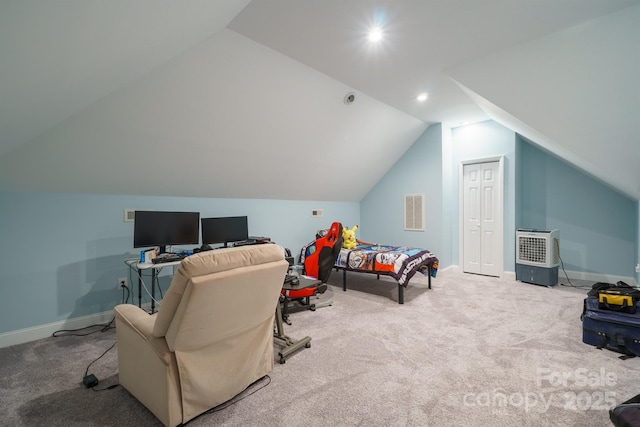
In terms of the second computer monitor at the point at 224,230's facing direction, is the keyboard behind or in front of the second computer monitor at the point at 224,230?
in front

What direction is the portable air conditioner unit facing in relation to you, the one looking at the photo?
facing the viewer and to the left of the viewer

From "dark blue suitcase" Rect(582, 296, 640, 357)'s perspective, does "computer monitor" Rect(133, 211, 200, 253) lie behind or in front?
in front

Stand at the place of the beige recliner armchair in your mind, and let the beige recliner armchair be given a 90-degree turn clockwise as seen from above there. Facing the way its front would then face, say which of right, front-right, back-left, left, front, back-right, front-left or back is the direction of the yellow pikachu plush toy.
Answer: front

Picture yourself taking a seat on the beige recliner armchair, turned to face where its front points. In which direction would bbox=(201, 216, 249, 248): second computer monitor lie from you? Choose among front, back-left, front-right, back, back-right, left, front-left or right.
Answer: front-right

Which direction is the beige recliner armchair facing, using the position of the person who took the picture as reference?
facing away from the viewer and to the left of the viewer

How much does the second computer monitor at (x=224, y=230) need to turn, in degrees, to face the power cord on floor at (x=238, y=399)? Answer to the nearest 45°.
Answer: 0° — it already faces it

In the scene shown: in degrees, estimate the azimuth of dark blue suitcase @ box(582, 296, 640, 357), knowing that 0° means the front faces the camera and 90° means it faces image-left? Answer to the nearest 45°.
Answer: approximately 45°

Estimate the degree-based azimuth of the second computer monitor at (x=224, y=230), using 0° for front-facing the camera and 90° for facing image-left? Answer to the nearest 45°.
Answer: approximately 0°

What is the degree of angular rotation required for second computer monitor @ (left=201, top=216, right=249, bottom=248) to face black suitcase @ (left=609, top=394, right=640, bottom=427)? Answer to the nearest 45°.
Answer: approximately 45° to its left

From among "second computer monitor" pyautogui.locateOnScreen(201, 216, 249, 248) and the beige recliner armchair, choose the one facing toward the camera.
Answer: the second computer monitor

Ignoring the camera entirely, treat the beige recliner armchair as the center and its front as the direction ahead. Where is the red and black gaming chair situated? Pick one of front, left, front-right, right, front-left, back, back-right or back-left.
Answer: right

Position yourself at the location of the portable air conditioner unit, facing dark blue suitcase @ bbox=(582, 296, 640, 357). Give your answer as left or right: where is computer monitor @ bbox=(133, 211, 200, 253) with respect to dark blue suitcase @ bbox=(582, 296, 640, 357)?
right

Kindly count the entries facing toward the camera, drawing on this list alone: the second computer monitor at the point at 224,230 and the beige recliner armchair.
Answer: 1

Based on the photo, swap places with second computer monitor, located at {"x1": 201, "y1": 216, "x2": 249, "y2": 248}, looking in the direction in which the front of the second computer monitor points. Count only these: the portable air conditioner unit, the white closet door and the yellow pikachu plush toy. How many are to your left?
3

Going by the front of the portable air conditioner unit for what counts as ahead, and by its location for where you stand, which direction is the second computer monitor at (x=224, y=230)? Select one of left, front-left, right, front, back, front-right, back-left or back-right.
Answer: front
